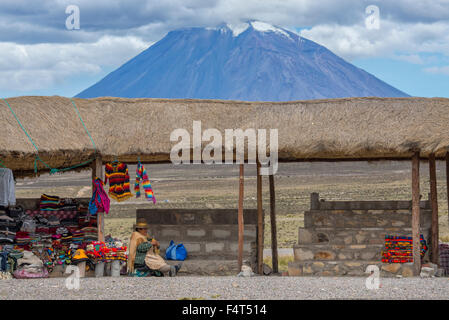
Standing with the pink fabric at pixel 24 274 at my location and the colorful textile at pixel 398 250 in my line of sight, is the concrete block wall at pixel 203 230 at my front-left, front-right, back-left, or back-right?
front-left

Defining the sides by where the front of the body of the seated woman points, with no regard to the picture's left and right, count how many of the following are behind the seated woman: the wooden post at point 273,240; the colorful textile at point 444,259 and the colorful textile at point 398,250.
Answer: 0

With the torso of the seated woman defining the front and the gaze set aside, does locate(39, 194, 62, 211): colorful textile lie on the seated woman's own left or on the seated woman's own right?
on the seated woman's own left

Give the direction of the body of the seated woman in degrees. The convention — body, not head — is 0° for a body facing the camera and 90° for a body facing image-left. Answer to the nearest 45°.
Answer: approximately 270°

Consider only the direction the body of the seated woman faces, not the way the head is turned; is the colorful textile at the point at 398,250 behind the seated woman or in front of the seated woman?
in front

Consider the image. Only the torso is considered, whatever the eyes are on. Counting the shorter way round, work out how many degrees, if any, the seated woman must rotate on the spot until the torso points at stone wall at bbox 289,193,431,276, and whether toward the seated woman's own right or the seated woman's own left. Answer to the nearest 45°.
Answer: approximately 45° to the seated woman's own left

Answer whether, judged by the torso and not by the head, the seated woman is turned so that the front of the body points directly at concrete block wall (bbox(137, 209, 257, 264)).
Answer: no

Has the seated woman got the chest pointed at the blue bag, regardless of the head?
no
